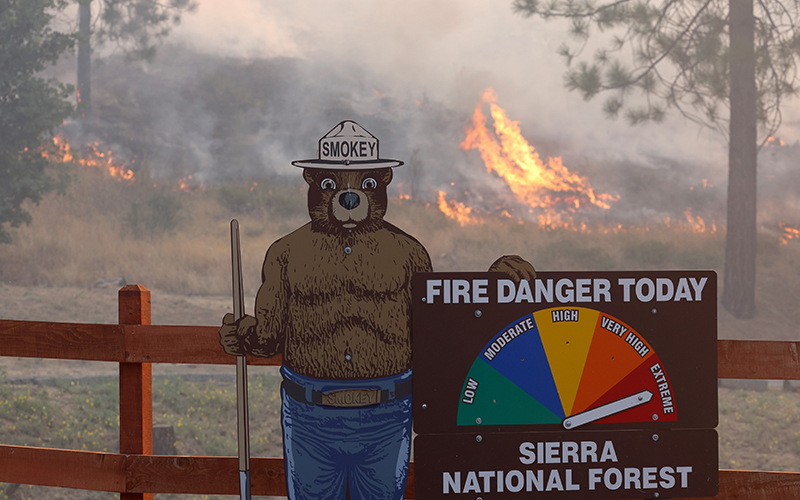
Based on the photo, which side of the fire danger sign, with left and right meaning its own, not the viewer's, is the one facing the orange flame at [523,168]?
back

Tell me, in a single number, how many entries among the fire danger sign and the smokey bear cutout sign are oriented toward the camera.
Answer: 2

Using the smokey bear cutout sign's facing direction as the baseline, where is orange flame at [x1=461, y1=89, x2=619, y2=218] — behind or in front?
behind

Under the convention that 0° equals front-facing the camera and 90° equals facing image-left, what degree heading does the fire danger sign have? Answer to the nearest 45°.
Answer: approximately 0°

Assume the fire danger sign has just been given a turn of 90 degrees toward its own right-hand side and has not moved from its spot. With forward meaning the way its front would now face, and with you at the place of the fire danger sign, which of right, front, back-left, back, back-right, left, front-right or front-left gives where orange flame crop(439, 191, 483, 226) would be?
right

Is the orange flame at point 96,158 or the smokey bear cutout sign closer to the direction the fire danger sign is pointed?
the smokey bear cutout sign

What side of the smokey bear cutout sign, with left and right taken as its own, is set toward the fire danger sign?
left
